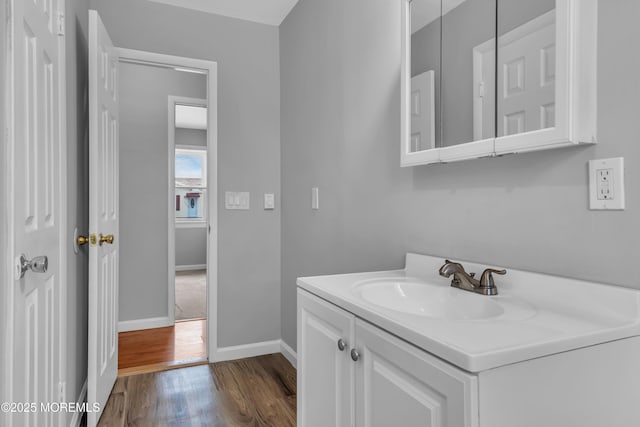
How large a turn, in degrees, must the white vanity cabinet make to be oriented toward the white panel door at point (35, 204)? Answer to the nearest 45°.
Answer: approximately 45° to its right

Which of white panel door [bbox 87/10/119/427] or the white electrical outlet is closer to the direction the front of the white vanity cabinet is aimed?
the white panel door

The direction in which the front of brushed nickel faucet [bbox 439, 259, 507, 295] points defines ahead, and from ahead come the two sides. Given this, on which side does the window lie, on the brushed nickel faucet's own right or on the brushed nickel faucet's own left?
on the brushed nickel faucet's own right

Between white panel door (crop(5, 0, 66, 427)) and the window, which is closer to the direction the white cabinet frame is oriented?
the white panel door

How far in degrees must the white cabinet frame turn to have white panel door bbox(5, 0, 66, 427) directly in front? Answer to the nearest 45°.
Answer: approximately 45° to its right

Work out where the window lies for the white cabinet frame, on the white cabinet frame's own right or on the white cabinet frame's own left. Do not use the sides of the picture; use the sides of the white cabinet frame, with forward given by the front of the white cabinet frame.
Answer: on the white cabinet frame's own right

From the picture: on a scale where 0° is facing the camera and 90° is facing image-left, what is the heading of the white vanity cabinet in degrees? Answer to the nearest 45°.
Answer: approximately 45°

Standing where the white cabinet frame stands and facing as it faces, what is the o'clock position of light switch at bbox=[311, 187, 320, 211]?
The light switch is roughly at 3 o'clock from the white cabinet frame.
